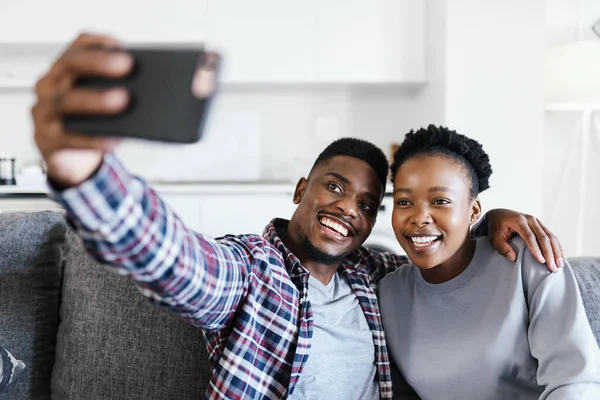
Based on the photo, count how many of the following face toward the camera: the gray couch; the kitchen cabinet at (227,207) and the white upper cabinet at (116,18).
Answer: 3

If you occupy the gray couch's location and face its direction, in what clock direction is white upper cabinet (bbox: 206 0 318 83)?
The white upper cabinet is roughly at 6 o'clock from the gray couch.

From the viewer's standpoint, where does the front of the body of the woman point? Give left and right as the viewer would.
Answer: facing the viewer and to the left of the viewer

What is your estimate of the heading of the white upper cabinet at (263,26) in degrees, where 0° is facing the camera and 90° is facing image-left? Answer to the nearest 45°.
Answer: approximately 0°

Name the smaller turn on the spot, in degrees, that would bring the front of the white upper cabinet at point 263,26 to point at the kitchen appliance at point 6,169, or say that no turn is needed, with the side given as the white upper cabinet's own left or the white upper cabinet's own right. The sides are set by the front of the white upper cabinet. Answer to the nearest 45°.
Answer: approximately 90° to the white upper cabinet's own right

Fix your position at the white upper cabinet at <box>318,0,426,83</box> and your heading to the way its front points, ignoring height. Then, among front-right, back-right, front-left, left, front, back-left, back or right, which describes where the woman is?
front

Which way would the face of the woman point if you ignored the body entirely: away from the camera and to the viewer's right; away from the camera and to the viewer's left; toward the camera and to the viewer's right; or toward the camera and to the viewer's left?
toward the camera and to the viewer's left

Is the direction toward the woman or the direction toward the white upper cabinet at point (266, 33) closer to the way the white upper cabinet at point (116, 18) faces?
the woman

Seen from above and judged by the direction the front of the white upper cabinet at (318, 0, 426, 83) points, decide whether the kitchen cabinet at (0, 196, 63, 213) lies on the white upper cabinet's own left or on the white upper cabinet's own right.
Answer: on the white upper cabinet's own right

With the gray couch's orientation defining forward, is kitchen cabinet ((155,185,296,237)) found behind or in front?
behind
